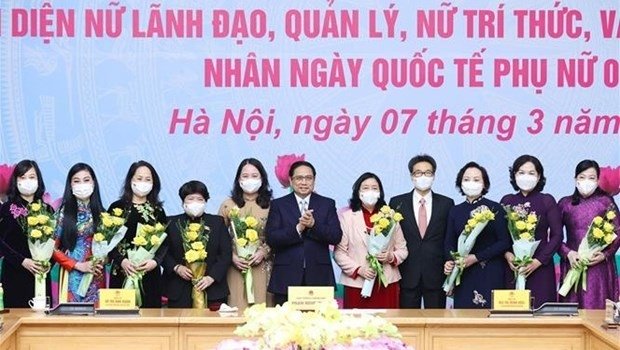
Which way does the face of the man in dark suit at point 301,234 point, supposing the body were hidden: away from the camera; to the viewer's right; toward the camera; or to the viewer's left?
toward the camera

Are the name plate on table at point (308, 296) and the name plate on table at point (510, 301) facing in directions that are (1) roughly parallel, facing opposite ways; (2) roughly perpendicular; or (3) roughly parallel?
roughly parallel

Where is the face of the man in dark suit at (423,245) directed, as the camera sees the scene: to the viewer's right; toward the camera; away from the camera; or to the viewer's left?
toward the camera

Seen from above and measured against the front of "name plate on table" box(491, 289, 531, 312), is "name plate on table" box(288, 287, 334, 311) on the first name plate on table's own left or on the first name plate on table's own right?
on the first name plate on table's own right

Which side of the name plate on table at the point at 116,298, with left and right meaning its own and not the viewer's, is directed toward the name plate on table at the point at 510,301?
left

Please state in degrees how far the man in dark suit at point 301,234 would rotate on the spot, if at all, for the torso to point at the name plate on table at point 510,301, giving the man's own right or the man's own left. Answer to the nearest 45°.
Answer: approximately 45° to the man's own left

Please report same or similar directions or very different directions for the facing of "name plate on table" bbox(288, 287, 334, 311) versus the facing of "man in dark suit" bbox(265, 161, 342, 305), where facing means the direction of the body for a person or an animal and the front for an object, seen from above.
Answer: same or similar directions

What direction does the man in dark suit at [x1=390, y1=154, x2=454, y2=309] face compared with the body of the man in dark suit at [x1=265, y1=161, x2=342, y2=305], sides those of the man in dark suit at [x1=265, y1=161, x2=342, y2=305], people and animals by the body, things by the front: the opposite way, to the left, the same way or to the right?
the same way

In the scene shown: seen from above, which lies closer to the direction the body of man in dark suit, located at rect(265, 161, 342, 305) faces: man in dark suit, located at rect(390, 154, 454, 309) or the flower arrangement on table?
the flower arrangement on table

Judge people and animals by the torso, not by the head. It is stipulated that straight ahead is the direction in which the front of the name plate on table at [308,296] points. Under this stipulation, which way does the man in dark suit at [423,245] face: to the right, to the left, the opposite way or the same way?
the same way

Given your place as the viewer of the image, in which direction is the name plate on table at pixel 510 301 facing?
facing the viewer

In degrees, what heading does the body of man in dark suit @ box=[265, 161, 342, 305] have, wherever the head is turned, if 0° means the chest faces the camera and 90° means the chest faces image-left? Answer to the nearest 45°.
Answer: approximately 0°

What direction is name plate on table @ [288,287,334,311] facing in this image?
toward the camera

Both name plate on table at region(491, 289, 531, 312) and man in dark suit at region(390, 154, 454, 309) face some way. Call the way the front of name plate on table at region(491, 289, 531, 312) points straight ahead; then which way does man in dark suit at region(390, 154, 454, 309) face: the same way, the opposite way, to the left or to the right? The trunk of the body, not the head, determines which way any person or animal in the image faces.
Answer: the same way

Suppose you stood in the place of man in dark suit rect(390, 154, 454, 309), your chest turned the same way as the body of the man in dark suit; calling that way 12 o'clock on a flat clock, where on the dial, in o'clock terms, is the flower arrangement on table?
The flower arrangement on table is roughly at 12 o'clock from the man in dark suit.
